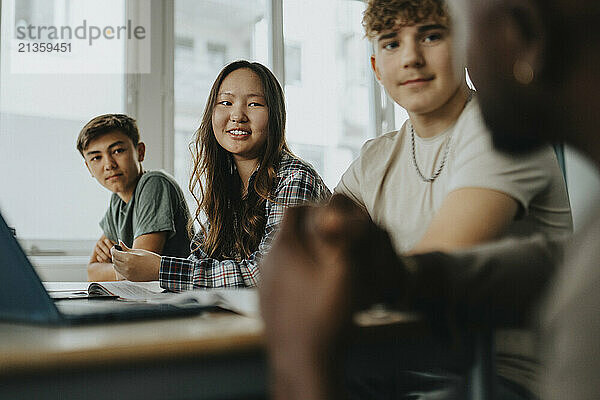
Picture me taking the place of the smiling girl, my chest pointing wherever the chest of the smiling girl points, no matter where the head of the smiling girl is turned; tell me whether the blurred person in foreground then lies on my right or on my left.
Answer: on my left

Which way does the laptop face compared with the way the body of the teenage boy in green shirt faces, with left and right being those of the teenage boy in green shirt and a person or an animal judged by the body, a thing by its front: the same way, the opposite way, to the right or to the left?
the opposite way

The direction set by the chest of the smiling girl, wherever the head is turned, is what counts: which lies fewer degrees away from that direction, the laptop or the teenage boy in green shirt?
the laptop

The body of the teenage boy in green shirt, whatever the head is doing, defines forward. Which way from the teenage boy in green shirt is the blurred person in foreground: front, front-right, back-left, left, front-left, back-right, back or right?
front-left

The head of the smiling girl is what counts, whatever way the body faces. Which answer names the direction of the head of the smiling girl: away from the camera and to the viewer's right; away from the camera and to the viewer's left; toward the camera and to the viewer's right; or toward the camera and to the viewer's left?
toward the camera and to the viewer's right

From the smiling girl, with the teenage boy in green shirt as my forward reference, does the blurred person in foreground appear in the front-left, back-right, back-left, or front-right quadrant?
back-left

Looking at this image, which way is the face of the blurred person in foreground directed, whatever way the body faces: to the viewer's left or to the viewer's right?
to the viewer's left

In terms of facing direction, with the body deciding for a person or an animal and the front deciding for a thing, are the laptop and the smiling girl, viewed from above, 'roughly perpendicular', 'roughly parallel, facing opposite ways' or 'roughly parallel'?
roughly parallel, facing opposite ways

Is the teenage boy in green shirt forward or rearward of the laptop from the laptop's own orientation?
forward

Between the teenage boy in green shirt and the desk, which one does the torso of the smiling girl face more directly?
the desk

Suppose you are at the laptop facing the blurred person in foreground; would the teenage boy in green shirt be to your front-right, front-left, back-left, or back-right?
back-left

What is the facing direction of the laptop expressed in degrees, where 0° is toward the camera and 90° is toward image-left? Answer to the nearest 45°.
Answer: approximately 225°

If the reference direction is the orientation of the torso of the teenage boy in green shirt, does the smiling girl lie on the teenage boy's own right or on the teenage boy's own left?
on the teenage boy's own left
